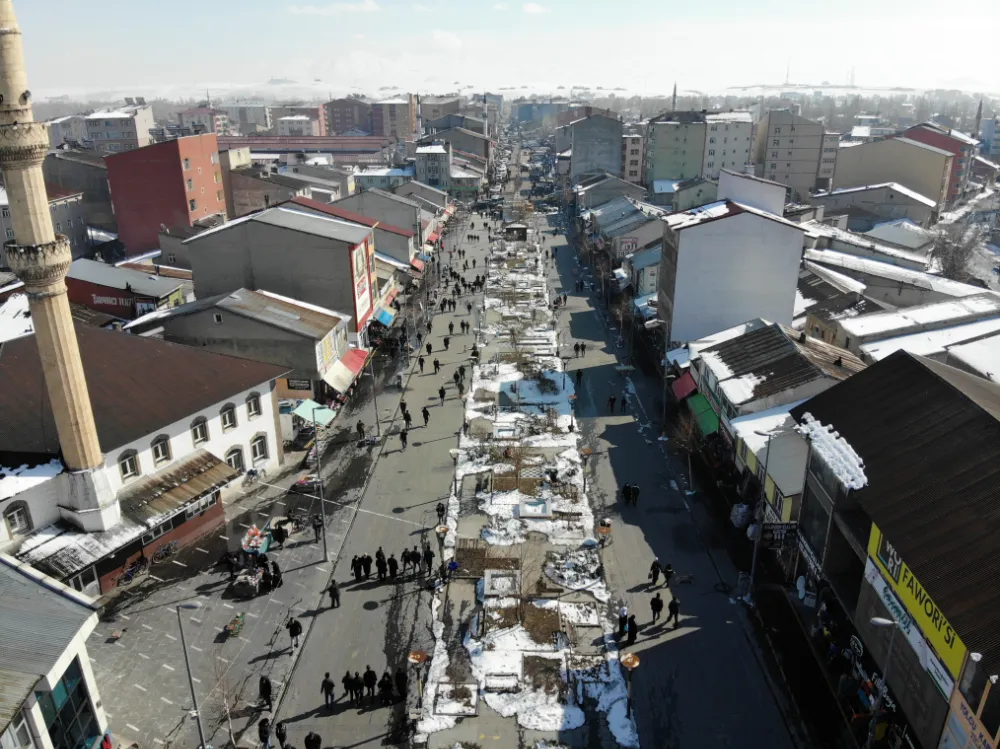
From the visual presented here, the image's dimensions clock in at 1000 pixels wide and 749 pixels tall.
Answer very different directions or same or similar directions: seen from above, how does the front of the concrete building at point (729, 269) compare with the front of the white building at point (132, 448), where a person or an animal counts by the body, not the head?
very different directions

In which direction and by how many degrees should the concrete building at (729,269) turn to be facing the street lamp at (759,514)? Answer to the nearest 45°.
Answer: approximately 90° to its left

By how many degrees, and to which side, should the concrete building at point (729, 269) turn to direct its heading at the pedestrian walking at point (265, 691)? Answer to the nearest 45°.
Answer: approximately 90° to its left

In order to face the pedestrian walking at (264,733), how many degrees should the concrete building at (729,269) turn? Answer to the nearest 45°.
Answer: approximately 90° to its left

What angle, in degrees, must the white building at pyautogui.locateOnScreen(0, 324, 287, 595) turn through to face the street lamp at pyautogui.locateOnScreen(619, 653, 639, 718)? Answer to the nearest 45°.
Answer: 0° — it already faces it

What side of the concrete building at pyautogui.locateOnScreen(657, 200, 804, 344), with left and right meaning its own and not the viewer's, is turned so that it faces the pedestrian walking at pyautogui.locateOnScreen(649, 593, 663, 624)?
left

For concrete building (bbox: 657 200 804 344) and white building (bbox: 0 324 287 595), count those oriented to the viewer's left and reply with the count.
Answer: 1

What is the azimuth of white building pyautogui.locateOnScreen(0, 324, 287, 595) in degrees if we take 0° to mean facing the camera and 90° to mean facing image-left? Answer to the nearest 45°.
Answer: approximately 315°

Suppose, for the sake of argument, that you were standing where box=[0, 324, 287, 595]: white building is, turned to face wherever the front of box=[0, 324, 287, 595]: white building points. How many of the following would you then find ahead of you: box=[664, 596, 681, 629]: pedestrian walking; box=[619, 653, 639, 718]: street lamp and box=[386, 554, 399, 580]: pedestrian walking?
3

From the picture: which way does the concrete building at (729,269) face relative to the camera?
to the viewer's left
